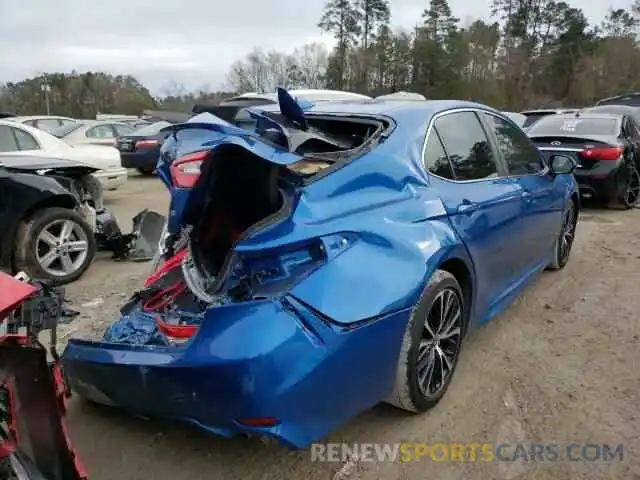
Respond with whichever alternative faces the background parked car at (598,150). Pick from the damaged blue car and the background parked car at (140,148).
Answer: the damaged blue car

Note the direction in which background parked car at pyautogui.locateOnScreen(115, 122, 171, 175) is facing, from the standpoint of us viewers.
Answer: facing away from the viewer and to the right of the viewer

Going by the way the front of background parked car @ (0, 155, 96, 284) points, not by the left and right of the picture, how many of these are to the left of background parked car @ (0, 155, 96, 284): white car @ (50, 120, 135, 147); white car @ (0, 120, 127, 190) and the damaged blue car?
2

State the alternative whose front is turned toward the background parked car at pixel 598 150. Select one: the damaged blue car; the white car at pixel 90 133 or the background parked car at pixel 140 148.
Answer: the damaged blue car

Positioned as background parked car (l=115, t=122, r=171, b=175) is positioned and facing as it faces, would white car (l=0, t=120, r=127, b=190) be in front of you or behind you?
behind

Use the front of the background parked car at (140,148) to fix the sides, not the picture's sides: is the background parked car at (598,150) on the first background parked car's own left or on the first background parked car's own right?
on the first background parked car's own right

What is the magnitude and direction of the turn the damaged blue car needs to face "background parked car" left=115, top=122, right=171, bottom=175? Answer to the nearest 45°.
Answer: approximately 45° to its left

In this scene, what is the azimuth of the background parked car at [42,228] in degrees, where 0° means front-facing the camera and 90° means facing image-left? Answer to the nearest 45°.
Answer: approximately 270°

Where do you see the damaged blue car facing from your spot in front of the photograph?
facing away from the viewer and to the right of the viewer

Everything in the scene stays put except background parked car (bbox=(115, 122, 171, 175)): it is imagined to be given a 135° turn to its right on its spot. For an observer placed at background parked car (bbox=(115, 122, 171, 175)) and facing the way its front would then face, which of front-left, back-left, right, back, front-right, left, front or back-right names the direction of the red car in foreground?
front

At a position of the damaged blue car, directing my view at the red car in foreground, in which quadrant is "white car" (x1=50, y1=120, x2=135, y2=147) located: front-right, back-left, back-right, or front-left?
back-right
